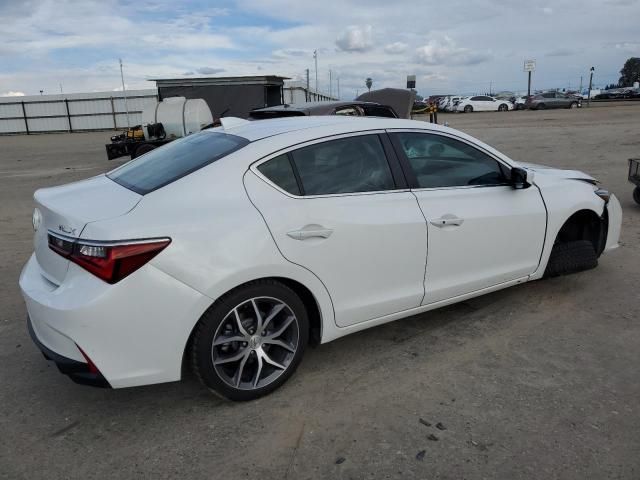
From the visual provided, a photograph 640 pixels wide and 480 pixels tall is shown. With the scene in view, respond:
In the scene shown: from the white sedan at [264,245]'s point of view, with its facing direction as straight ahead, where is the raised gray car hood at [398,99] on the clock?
The raised gray car hood is roughly at 11 o'clock from the white sedan.

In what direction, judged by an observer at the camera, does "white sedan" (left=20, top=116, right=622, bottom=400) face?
facing away from the viewer and to the right of the viewer

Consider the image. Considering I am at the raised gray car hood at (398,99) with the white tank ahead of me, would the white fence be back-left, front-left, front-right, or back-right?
front-right

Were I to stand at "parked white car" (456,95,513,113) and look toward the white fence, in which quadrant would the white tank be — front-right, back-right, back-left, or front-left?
front-left

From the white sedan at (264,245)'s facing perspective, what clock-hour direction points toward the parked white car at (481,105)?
The parked white car is roughly at 11 o'clock from the white sedan.

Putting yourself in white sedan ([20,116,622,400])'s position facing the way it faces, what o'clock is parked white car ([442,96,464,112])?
The parked white car is roughly at 11 o'clock from the white sedan.

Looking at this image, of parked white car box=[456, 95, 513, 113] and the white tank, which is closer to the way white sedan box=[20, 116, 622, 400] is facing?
the parked white car

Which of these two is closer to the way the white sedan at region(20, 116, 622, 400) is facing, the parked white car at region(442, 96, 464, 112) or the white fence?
the parked white car
